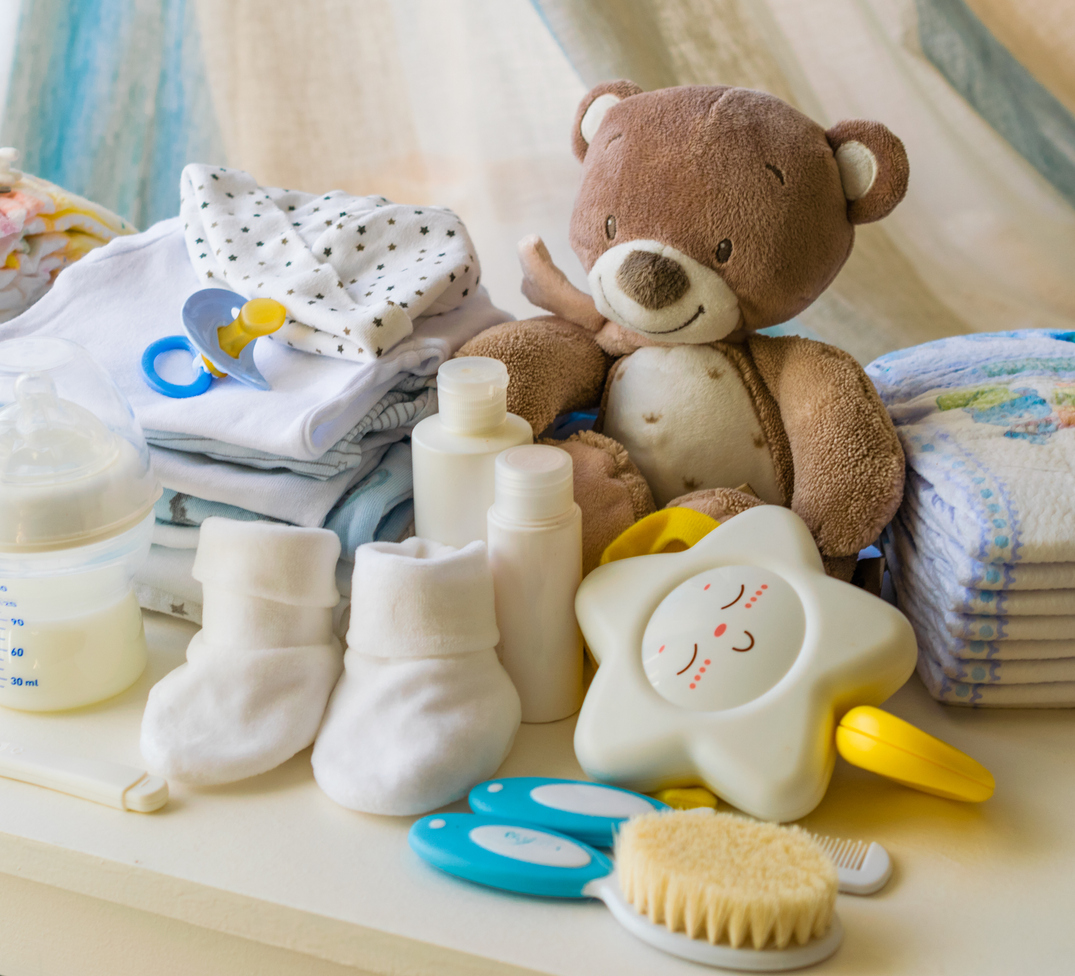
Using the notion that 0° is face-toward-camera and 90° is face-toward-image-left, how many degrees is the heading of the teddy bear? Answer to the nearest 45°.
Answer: approximately 45°
